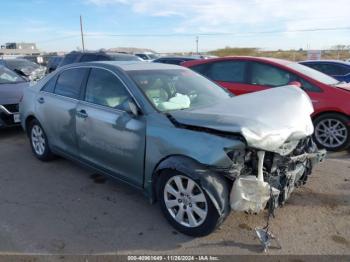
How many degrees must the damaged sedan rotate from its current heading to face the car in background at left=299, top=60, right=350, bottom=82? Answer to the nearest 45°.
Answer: approximately 90° to its left

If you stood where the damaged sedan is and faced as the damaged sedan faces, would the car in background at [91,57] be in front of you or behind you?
behind

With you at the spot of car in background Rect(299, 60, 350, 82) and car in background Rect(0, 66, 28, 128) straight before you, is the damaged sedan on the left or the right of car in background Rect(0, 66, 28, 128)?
left

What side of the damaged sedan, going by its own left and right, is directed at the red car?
left

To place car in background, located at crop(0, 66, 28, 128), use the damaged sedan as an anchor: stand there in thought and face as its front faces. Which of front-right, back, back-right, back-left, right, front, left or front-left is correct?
back

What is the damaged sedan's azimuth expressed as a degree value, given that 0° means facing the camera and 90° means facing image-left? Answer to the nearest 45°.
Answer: approximately 315°

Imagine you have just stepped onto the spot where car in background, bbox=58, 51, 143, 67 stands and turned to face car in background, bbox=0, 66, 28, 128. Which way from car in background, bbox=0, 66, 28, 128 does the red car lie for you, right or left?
left
